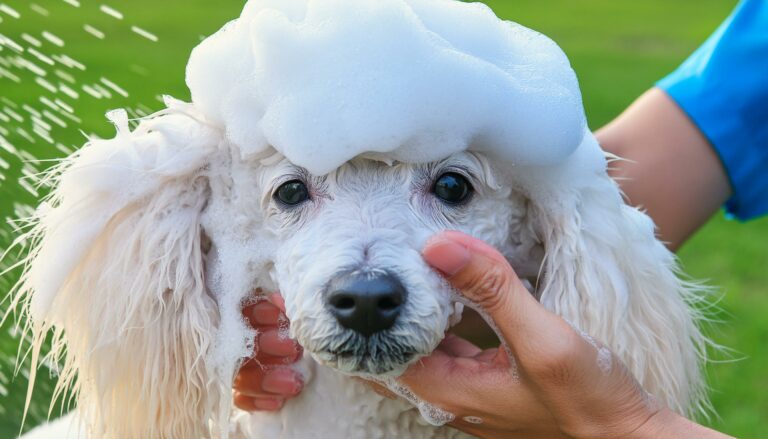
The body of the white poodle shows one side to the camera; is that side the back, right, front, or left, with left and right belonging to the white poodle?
front
